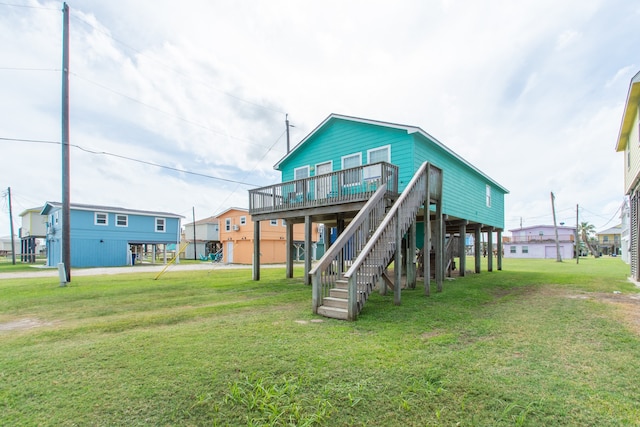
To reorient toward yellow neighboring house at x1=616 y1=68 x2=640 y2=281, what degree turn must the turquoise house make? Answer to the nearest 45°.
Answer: approximately 135° to its left

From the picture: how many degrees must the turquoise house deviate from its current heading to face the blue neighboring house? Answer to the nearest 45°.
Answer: approximately 90° to its right

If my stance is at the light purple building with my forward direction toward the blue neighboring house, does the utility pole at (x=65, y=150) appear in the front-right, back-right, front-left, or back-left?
front-left

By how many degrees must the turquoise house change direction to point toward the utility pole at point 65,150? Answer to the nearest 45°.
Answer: approximately 45° to its right

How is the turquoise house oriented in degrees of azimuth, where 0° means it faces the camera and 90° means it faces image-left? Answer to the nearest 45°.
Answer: approximately 45°

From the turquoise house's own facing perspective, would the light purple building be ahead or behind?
behind
